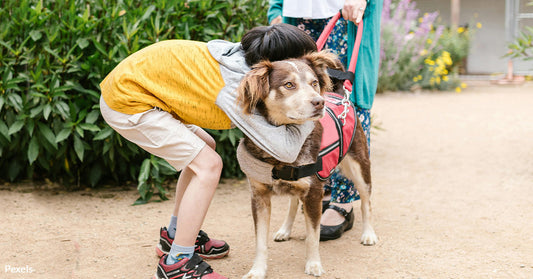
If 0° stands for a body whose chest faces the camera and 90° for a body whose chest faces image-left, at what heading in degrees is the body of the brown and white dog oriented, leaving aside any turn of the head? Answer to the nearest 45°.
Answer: approximately 45°

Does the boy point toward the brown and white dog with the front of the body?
yes

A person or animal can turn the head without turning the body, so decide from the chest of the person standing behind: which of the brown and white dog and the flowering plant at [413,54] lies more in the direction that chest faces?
the brown and white dog

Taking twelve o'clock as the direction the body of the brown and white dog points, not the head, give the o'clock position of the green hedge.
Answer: The green hedge is roughly at 3 o'clock from the brown and white dog.

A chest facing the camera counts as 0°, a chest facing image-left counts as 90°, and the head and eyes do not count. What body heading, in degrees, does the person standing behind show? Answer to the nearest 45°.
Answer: approximately 45°

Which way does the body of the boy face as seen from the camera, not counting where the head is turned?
to the viewer's right

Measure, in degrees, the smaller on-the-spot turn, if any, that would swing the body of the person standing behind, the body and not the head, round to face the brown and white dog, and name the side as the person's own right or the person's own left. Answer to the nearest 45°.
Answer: approximately 45° to the person's own left

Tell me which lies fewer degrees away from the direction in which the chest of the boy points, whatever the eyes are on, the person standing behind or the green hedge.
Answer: the person standing behind

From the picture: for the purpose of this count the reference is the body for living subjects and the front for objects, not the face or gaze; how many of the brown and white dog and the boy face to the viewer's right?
1

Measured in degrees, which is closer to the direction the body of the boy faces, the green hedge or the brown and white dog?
the brown and white dog

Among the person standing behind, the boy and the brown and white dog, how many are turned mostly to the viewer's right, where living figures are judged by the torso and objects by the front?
1

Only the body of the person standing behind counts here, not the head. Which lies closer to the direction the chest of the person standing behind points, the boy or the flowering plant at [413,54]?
the boy

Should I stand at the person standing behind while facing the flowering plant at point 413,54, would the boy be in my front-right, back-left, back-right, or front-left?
back-left

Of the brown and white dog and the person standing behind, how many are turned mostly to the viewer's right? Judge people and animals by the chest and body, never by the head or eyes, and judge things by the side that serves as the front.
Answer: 0
